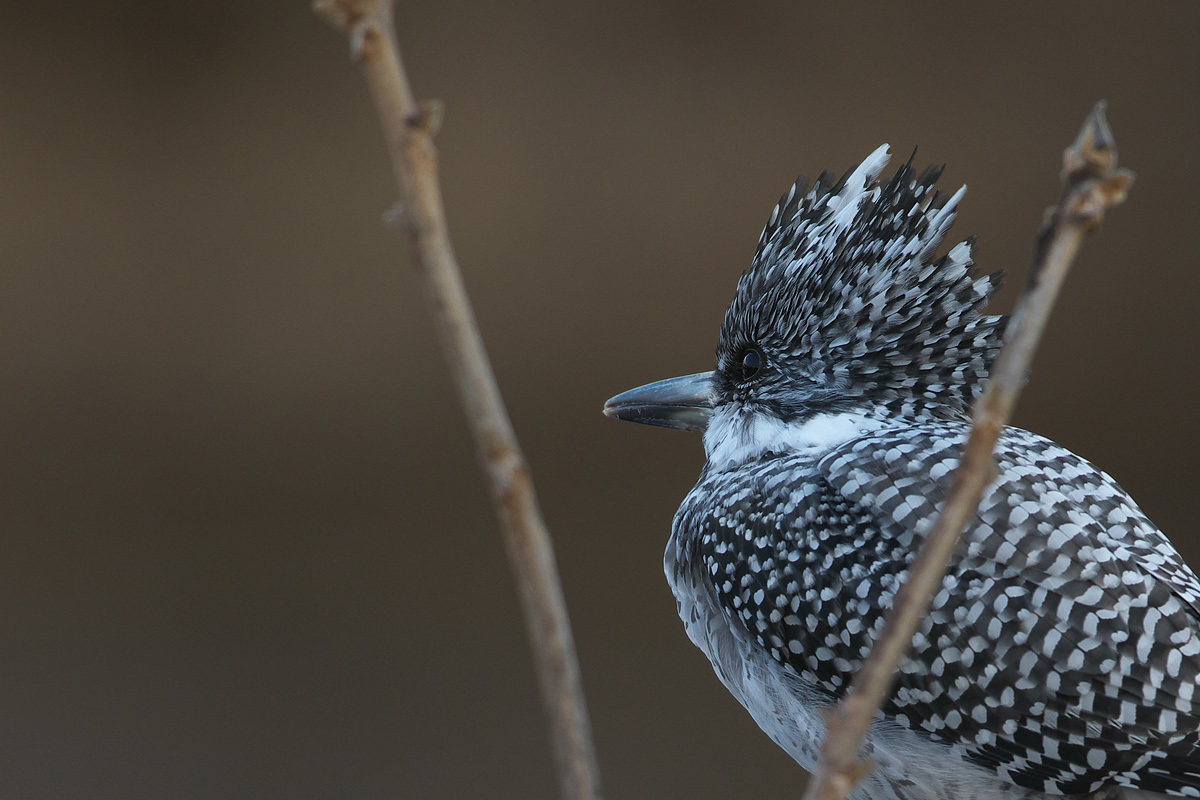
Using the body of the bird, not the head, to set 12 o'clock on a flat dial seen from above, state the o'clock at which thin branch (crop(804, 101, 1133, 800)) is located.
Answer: The thin branch is roughly at 9 o'clock from the bird.

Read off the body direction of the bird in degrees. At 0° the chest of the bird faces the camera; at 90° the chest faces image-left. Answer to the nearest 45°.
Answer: approximately 90°
